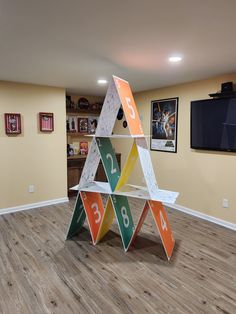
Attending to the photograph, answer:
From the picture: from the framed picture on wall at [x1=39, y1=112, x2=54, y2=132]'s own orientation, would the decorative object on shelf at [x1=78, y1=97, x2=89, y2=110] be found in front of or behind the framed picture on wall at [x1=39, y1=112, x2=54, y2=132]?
behind

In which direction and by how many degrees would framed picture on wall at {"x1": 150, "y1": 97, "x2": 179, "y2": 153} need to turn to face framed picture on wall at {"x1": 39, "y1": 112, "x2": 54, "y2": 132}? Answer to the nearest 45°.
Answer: approximately 45° to its right

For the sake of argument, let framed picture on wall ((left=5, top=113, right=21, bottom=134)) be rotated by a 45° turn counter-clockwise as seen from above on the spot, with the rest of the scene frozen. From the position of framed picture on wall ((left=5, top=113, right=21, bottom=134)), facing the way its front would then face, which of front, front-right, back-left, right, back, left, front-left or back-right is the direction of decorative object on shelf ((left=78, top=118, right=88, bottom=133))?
left

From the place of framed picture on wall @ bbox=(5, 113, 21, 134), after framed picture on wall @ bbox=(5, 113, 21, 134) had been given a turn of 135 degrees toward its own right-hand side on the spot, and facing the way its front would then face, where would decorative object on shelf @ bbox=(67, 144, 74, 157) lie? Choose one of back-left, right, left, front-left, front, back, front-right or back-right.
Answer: right

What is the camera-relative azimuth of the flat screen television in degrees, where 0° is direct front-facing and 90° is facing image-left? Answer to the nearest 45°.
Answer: approximately 45°

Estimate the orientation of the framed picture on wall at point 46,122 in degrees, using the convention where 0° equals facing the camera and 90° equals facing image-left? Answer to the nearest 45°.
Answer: approximately 0°

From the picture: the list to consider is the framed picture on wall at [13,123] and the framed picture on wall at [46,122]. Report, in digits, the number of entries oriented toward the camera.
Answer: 2

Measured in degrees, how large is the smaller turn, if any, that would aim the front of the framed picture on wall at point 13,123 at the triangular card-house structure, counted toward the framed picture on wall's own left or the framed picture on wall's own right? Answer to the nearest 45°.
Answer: approximately 45° to the framed picture on wall's own left

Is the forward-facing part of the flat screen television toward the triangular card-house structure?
yes

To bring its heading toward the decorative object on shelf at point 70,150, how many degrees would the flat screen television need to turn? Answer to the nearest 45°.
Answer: approximately 45° to its right

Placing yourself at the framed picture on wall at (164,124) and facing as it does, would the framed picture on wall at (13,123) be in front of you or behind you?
in front
